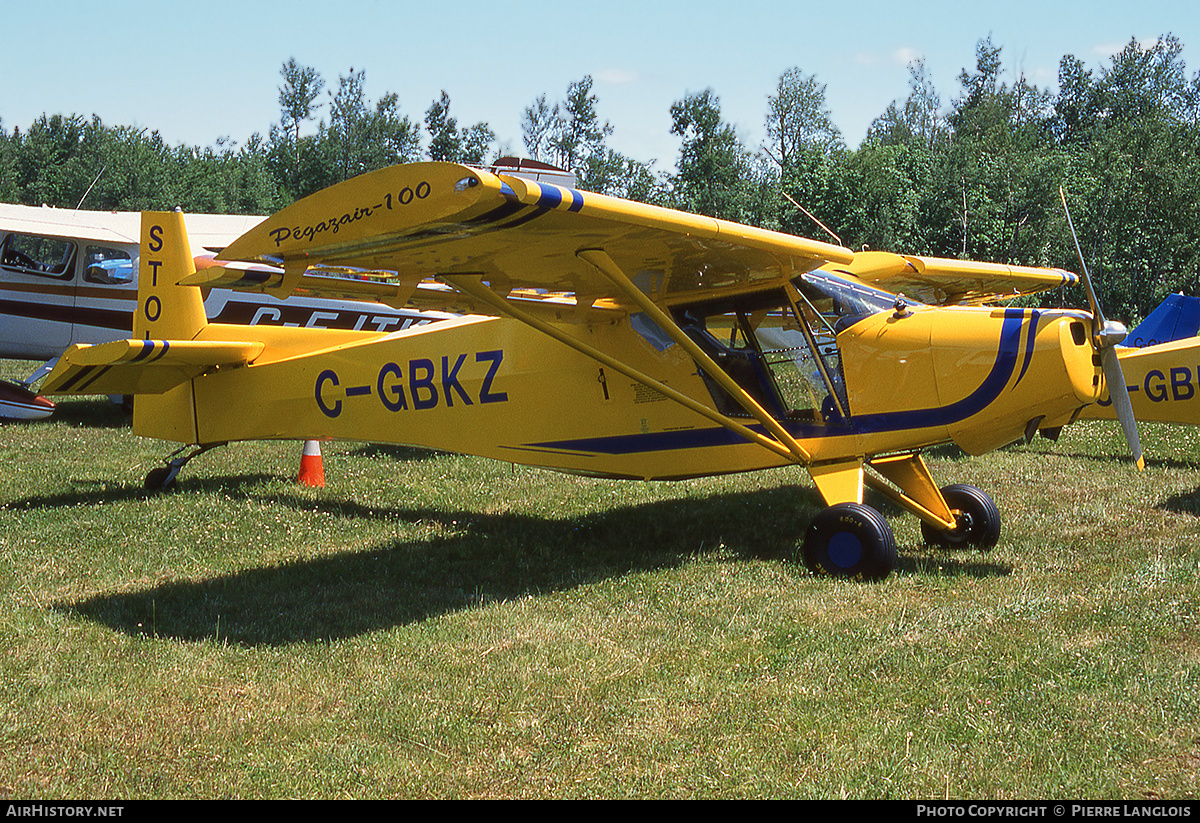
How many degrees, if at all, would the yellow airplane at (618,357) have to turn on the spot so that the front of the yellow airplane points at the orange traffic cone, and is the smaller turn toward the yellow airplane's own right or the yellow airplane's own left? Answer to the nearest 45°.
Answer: approximately 180°

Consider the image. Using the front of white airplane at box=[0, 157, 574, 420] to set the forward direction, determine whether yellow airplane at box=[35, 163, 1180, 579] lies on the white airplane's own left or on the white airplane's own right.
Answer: on the white airplane's own left

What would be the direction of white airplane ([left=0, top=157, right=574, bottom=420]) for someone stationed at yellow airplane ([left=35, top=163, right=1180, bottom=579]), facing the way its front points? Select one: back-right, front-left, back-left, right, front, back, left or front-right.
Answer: back

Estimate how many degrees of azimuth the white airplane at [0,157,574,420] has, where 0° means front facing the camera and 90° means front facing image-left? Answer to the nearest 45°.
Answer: approximately 90°

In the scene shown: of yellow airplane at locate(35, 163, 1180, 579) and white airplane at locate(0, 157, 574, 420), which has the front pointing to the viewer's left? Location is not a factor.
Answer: the white airplane

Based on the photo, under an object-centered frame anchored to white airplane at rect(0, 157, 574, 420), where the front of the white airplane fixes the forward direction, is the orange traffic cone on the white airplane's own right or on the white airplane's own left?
on the white airplane's own left

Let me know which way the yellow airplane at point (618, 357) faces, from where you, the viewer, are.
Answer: facing the viewer and to the right of the viewer

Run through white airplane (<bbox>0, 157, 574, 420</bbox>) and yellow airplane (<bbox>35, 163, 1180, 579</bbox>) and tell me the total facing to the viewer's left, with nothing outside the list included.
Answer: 1
